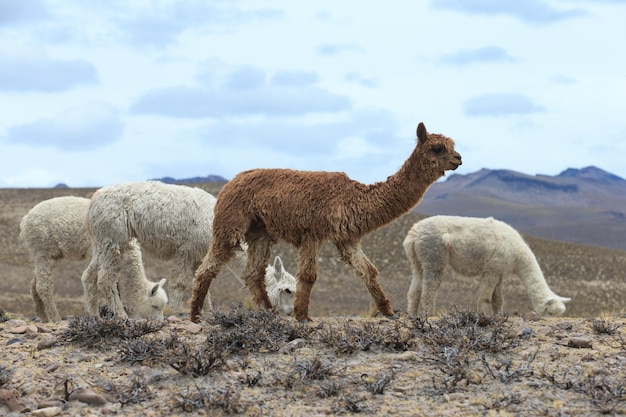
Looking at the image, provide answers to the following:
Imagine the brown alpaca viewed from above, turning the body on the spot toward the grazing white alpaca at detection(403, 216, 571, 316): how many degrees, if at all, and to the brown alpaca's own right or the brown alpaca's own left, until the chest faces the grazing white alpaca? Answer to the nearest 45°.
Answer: approximately 45° to the brown alpaca's own left

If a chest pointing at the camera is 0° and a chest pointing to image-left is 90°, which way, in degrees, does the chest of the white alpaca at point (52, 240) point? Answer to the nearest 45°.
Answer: approximately 270°

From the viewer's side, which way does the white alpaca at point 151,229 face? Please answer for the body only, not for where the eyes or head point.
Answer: to the viewer's right

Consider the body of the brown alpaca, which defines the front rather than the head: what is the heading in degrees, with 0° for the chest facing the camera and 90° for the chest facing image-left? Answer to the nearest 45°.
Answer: approximately 270°

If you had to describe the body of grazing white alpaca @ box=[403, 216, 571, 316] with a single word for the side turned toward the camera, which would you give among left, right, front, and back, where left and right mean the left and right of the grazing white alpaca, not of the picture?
right

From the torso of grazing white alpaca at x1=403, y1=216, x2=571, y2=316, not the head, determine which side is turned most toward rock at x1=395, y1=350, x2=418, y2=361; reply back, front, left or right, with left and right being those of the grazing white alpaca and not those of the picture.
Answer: right

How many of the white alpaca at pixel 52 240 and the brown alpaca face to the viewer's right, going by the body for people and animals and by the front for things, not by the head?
2

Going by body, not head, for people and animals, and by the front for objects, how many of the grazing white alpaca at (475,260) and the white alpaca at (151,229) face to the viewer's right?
2
